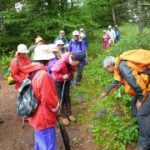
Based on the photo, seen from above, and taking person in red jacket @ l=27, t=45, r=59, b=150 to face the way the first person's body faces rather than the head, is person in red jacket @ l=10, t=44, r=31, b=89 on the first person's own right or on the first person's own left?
on the first person's own left

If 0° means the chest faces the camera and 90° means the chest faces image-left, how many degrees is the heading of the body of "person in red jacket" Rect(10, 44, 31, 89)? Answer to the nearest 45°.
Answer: approximately 270°

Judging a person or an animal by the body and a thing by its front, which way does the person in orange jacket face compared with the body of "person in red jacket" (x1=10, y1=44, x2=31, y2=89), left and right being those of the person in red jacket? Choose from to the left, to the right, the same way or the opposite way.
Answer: the opposite way

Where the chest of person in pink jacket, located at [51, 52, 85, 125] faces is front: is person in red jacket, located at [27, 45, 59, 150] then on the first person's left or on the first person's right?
on the first person's right

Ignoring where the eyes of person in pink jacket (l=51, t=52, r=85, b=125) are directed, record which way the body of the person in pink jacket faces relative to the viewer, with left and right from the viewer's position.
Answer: facing the viewer and to the right of the viewer

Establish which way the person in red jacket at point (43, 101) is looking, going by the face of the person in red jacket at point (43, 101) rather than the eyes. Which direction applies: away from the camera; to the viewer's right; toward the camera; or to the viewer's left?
away from the camera

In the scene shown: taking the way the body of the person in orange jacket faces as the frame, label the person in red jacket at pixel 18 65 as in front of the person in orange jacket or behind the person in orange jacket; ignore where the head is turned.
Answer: in front

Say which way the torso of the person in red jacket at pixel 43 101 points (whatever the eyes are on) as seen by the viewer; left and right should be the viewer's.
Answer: facing to the right of the viewer

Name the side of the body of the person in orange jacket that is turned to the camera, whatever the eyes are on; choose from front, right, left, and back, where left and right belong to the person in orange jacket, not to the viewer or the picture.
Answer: left
